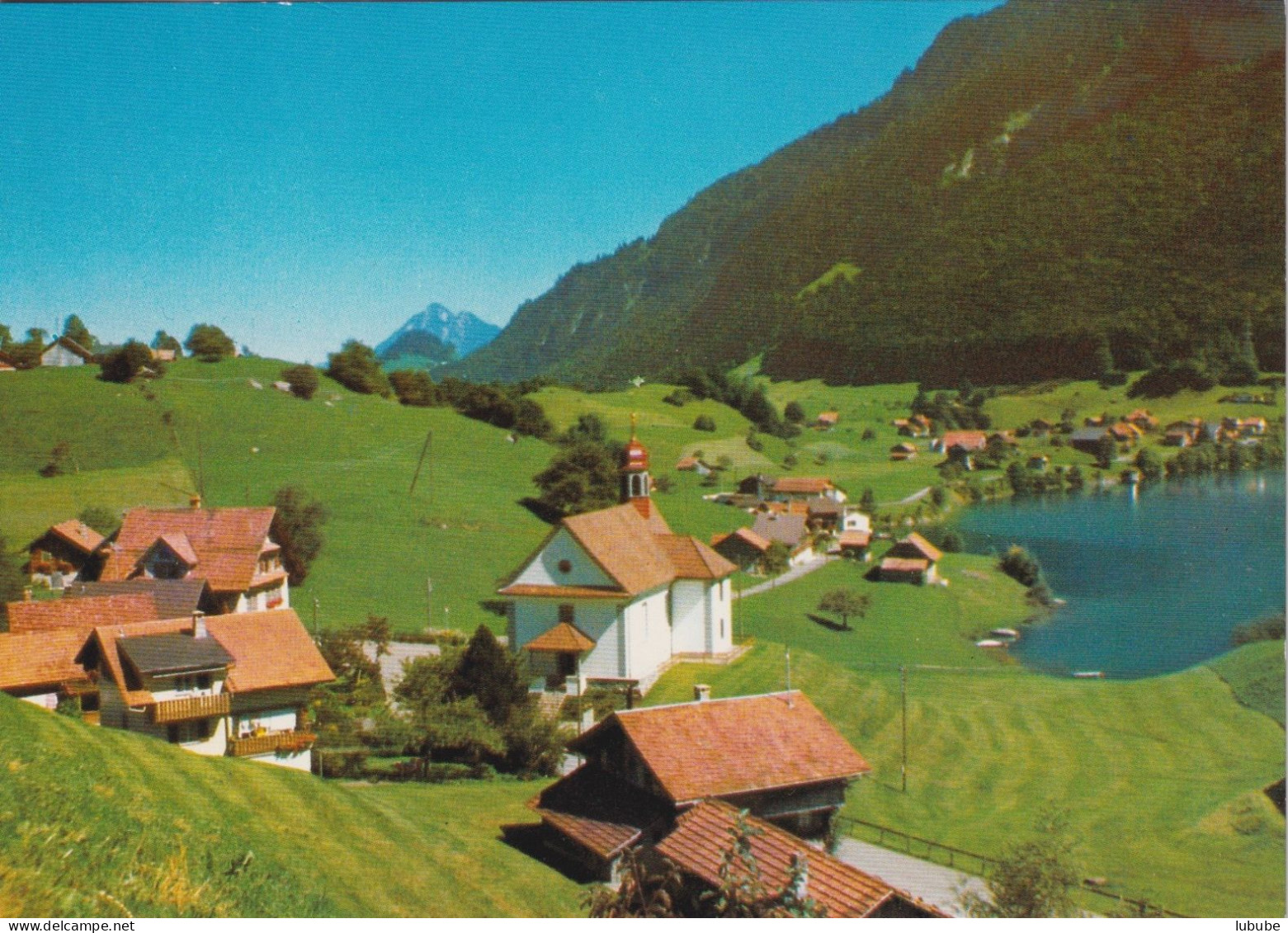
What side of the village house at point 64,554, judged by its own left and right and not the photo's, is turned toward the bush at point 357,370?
back

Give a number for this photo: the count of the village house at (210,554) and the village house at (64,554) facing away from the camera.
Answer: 0

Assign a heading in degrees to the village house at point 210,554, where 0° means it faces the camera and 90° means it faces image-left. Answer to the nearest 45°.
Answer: approximately 315°

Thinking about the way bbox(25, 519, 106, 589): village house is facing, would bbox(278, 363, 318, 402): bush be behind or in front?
behind

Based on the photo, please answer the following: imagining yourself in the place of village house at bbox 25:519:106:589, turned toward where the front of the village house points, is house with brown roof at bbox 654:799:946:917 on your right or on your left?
on your left

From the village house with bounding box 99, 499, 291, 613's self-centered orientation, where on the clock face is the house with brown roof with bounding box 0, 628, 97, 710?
The house with brown roof is roughly at 3 o'clock from the village house.

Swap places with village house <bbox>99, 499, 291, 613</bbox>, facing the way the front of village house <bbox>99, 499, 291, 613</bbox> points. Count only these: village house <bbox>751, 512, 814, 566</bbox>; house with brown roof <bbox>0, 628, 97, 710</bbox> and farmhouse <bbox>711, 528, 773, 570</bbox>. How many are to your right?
1

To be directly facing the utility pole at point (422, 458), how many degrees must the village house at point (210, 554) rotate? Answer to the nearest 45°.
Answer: approximately 90° to its left

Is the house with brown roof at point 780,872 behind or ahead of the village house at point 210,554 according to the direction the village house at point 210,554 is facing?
ahead

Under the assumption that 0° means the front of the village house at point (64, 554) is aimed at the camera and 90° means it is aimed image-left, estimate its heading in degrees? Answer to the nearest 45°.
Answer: approximately 45°
